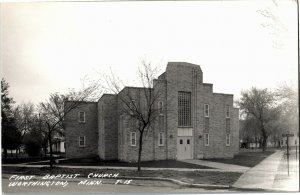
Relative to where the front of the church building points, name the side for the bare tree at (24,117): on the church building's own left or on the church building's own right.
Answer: on the church building's own right

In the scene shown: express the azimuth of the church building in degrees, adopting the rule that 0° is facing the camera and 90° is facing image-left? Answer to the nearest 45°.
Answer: approximately 315°

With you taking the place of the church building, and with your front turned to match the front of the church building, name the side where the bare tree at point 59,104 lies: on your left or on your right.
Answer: on your right
